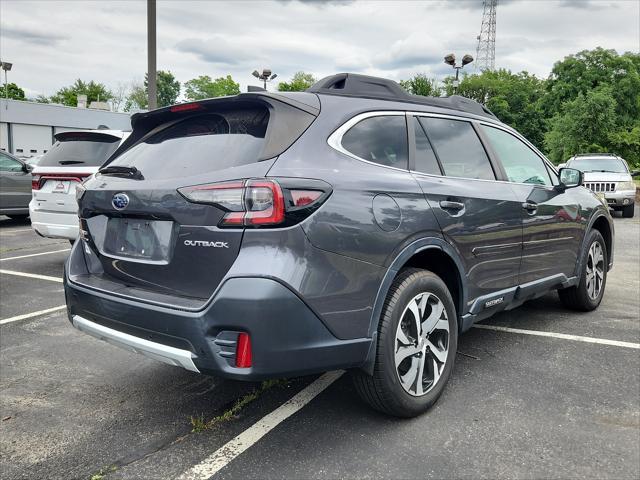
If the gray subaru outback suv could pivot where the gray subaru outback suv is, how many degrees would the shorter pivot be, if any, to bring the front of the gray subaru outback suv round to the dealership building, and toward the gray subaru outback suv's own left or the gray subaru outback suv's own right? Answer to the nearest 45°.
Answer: approximately 90° to the gray subaru outback suv's own left

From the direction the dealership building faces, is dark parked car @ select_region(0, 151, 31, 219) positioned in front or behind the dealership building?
in front

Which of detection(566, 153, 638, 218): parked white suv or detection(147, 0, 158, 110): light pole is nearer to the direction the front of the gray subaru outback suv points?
the parked white suv

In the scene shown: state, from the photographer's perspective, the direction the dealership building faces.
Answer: facing the viewer and to the right of the viewer

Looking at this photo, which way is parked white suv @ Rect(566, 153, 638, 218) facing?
toward the camera

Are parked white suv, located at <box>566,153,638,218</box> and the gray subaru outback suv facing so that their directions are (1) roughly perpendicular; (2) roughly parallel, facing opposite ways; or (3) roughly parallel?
roughly parallel, facing opposite ways

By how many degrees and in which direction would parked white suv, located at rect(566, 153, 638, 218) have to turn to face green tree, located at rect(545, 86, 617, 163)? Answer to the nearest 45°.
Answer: approximately 180°

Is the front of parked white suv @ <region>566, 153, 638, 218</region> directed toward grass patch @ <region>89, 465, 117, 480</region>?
yes

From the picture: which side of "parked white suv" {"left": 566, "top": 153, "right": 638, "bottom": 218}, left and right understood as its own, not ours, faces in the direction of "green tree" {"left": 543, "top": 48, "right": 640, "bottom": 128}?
back

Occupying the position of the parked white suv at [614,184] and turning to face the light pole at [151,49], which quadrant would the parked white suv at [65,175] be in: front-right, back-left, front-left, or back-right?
front-left

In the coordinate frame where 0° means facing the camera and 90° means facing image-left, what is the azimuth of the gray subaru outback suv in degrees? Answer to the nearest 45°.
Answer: approximately 225°
